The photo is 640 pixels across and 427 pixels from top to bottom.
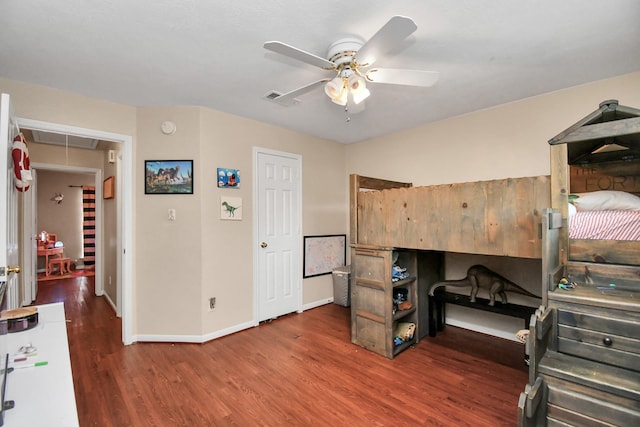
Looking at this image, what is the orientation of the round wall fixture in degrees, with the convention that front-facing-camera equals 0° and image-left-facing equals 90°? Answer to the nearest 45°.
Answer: approximately 0°

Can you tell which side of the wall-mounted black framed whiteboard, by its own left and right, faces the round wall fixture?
right

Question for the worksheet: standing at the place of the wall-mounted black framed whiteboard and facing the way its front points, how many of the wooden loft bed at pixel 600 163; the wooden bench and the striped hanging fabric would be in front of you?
1

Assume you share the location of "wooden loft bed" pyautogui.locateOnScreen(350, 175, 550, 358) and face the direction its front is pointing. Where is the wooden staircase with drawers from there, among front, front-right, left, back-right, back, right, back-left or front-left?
left

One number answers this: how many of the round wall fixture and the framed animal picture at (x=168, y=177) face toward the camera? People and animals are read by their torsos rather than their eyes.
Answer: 2

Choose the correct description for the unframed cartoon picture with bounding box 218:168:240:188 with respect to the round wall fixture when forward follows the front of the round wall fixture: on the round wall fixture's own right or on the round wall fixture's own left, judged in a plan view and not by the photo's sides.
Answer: on the round wall fixture's own left

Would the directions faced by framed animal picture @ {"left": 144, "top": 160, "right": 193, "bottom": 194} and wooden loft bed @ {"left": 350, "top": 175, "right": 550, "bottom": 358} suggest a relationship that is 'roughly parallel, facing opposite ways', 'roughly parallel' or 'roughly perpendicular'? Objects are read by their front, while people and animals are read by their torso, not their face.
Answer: roughly perpendicular

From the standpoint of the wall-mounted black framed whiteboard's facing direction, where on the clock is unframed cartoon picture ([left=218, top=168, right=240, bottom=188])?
The unframed cartoon picture is roughly at 3 o'clock from the wall-mounted black framed whiteboard.

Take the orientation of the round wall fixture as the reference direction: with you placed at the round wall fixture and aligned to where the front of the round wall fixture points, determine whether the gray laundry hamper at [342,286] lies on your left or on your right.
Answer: on your left

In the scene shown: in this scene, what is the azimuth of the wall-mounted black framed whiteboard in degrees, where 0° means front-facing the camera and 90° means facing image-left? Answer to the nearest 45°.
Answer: approximately 315°

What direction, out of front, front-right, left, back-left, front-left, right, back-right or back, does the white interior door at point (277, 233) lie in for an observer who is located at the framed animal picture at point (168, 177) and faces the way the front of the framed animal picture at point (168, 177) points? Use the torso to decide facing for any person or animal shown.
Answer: left

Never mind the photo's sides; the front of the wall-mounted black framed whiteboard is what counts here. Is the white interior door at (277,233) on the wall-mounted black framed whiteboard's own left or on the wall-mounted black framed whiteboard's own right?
on the wall-mounted black framed whiteboard's own right

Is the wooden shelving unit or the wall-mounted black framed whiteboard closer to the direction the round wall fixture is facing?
the wooden shelving unit

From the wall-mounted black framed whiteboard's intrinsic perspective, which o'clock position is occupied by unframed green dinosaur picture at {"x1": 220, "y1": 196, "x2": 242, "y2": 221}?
The unframed green dinosaur picture is roughly at 3 o'clock from the wall-mounted black framed whiteboard.

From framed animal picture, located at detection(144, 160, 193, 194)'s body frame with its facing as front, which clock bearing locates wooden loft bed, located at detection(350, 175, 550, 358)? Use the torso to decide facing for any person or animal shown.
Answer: The wooden loft bed is roughly at 10 o'clock from the framed animal picture.
